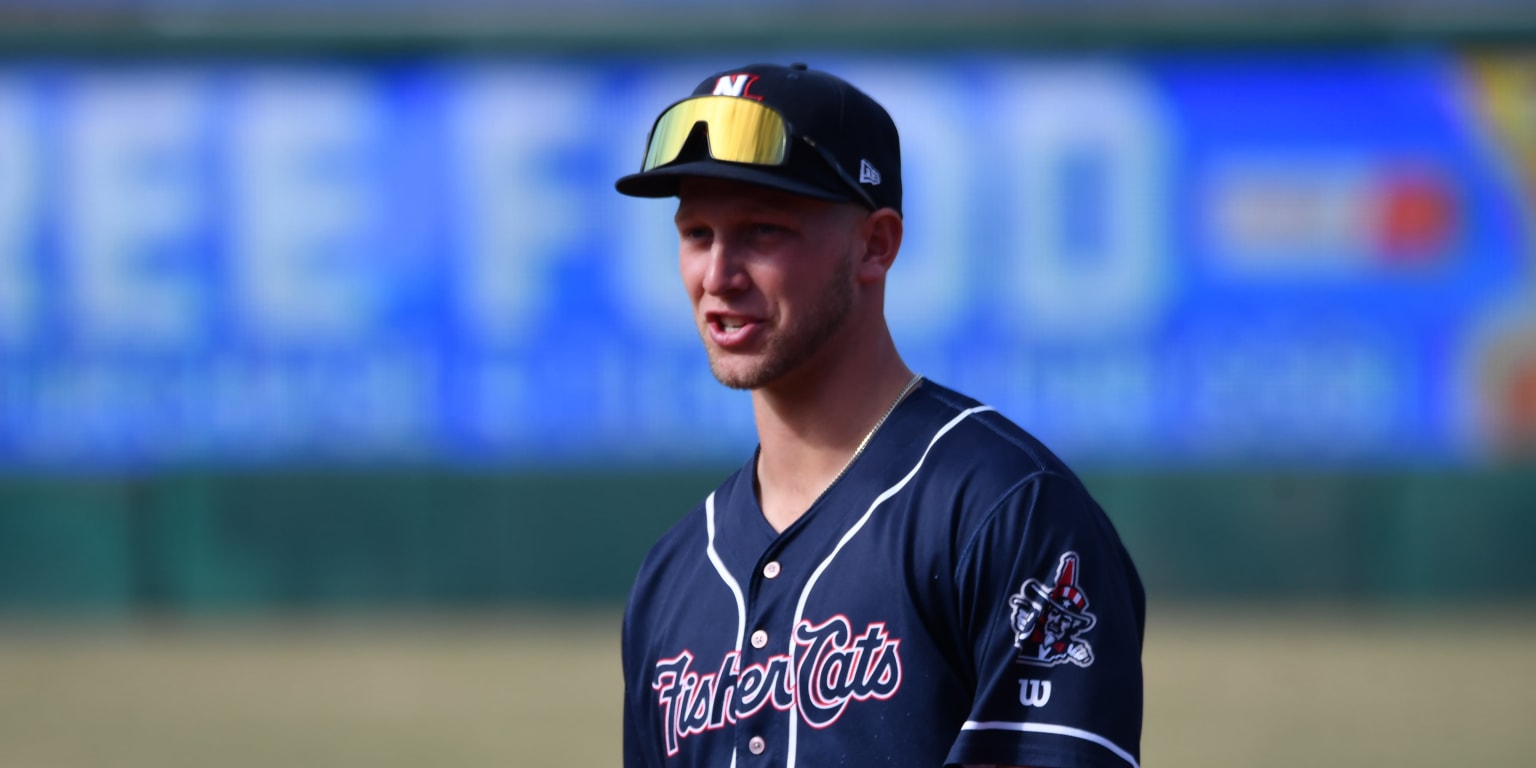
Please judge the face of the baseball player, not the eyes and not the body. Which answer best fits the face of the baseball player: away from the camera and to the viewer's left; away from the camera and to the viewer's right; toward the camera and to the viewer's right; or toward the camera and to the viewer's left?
toward the camera and to the viewer's left

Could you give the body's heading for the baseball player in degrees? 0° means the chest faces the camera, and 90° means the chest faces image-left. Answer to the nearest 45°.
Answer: approximately 45°
